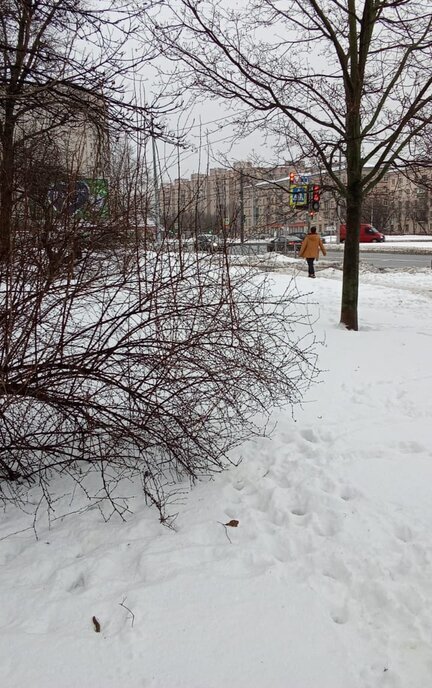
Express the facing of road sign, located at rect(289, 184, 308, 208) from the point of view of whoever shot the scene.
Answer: facing the viewer

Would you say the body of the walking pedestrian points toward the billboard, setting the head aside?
no

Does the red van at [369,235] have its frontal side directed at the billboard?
no

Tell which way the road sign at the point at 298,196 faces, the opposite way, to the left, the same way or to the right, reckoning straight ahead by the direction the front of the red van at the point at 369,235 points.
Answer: to the right

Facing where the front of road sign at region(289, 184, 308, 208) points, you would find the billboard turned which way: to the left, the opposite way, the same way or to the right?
the same way

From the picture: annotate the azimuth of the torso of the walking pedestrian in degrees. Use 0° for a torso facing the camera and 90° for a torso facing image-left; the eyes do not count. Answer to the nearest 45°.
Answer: approximately 180°

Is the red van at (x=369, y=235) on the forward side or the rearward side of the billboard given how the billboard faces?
on the rearward side

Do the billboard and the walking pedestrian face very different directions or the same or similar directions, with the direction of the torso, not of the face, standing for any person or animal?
very different directions

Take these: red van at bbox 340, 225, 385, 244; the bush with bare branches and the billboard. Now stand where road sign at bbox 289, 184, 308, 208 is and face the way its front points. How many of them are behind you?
1

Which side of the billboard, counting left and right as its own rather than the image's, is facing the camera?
front

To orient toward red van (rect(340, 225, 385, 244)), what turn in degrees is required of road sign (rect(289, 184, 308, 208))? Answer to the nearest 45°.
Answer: approximately 180°

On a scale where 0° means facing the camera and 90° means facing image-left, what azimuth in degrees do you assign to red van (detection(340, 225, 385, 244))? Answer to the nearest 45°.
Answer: approximately 270°
